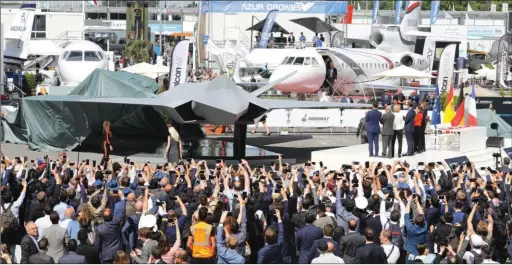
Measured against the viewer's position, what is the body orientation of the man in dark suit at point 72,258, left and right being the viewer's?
facing away from the viewer

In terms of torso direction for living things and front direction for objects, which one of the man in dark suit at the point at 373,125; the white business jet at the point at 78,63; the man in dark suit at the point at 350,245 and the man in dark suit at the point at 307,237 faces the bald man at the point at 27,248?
the white business jet

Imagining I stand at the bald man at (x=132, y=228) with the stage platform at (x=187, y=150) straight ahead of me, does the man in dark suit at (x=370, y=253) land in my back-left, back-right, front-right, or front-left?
back-right

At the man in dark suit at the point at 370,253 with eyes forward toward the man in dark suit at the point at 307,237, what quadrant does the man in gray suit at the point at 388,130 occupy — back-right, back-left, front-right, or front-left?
front-right

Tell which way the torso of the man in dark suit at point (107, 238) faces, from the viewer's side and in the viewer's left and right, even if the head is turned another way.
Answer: facing away from the viewer

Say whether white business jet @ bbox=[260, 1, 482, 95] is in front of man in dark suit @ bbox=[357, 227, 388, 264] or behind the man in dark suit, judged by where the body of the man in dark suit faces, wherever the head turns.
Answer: in front

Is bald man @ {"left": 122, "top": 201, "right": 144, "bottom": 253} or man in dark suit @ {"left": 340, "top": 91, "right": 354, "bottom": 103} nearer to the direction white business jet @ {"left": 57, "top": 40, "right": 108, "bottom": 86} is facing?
the bald man

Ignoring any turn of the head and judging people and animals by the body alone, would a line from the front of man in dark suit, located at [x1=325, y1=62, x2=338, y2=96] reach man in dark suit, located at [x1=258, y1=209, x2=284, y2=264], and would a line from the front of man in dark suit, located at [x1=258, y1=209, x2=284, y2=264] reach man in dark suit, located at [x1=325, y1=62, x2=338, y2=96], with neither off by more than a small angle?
yes

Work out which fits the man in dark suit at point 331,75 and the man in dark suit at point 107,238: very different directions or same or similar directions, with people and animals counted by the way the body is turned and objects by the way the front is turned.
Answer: very different directions

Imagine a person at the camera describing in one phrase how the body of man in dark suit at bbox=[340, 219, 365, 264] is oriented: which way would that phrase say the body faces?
away from the camera

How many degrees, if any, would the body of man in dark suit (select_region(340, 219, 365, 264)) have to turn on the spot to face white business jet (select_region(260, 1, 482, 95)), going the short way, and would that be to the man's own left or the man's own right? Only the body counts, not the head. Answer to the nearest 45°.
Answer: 0° — they already face it

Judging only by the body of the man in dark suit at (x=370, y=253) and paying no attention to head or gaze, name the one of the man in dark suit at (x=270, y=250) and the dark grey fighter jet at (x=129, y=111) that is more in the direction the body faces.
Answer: the dark grey fighter jet

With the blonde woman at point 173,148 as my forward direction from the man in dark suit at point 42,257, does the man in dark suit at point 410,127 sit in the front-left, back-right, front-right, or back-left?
front-right

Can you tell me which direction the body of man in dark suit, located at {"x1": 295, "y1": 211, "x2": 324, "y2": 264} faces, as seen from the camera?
away from the camera

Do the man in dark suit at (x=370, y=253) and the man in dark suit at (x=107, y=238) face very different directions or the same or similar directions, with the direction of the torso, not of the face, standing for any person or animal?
same or similar directions

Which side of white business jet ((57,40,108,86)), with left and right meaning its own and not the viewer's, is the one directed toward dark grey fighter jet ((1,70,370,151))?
front
